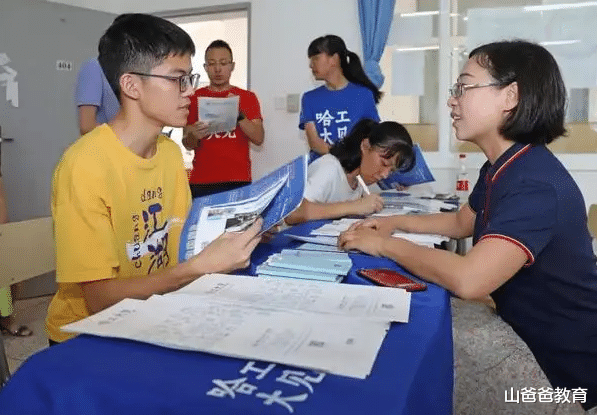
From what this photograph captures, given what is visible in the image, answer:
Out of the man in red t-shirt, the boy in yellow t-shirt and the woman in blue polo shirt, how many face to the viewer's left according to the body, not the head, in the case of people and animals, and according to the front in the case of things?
1

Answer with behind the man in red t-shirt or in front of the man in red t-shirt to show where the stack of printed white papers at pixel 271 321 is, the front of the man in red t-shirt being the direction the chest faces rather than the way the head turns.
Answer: in front

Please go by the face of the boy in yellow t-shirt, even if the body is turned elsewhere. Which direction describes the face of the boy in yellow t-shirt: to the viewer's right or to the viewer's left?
to the viewer's right

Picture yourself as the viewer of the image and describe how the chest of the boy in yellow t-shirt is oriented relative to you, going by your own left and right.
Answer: facing the viewer and to the right of the viewer

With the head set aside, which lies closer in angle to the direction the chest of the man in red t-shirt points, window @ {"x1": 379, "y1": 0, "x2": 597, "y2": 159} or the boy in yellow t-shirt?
the boy in yellow t-shirt

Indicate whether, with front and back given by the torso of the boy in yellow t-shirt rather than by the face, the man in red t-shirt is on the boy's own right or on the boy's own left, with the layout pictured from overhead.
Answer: on the boy's own left

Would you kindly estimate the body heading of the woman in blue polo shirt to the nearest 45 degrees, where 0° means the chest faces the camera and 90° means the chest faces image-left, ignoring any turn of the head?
approximately 90°

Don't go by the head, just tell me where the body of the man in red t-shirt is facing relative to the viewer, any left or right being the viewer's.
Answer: facing the viewer

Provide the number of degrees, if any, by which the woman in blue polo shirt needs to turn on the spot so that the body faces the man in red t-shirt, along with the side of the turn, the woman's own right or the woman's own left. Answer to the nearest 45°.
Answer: approximately 45° to the woman's own right

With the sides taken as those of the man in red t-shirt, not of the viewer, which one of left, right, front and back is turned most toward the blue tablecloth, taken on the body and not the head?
front

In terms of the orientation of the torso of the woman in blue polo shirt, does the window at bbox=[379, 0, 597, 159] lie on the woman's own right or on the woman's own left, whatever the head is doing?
on the woman's own right
